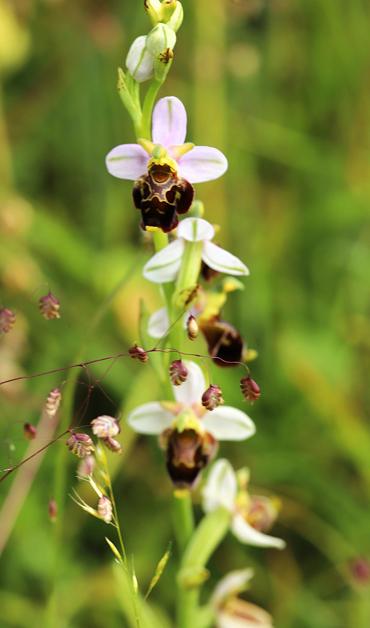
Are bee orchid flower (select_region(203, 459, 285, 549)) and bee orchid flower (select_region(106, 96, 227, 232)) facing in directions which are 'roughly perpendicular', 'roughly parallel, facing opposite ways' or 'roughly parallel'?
roughly perpendicular

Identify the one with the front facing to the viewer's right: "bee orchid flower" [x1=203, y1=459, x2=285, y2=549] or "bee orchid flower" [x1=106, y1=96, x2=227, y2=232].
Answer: "bee orchid flower" [x1=203, y1=459, x2=285, y2=549]

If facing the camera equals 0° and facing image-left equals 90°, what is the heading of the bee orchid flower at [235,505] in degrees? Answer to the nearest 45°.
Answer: approximately 270°

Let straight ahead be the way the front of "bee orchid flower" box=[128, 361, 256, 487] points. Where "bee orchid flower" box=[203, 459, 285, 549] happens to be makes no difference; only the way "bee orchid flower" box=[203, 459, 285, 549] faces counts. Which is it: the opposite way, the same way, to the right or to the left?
to the left

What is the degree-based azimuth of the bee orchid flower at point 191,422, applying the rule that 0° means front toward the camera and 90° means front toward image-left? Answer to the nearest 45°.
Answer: approximately 0°

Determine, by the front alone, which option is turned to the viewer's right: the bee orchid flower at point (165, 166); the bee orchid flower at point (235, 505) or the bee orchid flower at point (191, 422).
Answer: the bee orchid flower at point (235, 505)

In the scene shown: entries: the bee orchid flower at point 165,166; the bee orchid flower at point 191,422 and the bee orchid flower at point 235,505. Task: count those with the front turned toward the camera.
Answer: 2
